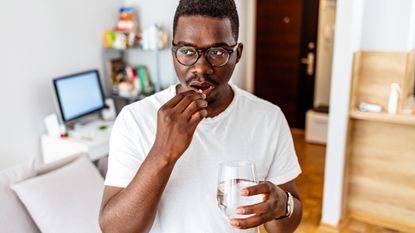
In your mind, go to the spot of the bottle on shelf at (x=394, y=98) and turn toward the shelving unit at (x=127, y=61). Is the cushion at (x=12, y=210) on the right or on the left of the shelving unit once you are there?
left

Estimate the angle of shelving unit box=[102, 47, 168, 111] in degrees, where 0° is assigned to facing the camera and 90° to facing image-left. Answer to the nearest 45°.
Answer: approximately 315°

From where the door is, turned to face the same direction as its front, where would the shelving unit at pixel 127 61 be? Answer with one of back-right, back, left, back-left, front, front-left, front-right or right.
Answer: front-right

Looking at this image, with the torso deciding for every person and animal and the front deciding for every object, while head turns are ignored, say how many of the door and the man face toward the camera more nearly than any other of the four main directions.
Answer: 2

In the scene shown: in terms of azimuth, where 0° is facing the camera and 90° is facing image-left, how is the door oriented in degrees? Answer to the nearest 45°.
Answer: approximately 0°

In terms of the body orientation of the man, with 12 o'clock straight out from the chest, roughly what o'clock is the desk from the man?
The desk is roughly at 5 o'clock from the man.

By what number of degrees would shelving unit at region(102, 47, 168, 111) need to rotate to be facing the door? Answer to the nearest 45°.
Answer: approximately 90° to its left

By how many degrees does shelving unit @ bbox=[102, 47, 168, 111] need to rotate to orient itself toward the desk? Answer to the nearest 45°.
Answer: approximately 90° to its right

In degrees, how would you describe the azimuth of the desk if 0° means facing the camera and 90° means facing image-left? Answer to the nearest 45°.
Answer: approximately 315°
